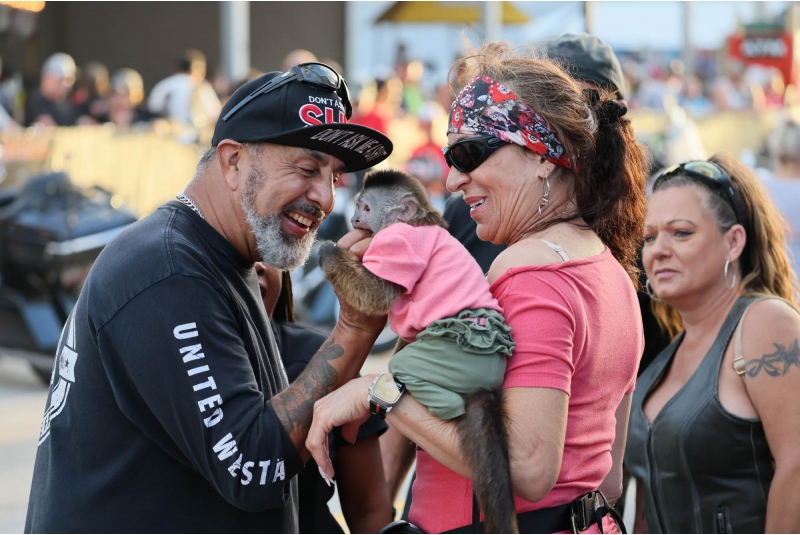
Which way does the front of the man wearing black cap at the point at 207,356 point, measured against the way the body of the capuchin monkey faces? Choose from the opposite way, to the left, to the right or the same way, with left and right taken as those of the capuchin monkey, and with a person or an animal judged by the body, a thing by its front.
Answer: the opposite way

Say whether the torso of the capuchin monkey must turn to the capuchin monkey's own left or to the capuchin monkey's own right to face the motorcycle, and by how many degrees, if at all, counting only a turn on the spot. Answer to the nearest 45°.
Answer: approximately 45° to the capuchin monkey's own right

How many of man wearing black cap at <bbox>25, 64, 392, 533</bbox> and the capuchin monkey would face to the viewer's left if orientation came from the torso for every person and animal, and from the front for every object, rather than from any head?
1

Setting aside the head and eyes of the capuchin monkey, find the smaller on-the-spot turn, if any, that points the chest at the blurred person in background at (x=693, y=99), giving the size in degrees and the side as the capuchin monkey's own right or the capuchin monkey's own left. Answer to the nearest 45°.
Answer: approximately 90° to the capuchin monkey's own right

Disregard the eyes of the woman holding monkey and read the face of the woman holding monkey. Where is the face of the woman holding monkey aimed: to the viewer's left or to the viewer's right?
to the viewer's left

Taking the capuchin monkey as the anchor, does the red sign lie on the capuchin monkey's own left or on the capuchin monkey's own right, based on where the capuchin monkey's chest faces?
on the capuchin monkey's own right

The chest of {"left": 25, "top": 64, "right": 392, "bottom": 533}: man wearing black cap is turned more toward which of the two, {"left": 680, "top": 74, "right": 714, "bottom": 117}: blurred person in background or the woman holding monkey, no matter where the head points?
the woman holding monkey

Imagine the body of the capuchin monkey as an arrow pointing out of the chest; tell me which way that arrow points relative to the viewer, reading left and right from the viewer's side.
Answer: facing to the left of the viewer

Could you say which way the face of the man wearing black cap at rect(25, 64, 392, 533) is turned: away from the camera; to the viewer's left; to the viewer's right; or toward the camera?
to the viewer's right

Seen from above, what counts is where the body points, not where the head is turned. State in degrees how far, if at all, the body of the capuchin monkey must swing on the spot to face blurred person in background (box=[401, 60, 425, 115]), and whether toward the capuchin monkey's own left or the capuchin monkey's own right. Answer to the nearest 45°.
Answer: approximately 90° to the capuchin monkey's own right

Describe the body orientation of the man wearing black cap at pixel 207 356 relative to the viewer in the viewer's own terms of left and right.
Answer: facing to the right of the viewer
